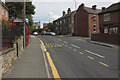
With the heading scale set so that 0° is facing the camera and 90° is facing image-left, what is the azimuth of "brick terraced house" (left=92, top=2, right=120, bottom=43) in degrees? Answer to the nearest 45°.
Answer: approximately 45°
